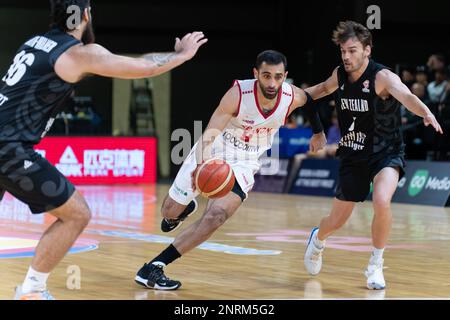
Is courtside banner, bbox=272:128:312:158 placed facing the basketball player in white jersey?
yes

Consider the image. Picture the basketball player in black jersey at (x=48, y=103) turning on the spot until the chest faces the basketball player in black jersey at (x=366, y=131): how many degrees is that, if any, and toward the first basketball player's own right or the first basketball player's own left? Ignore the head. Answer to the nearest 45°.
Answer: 0° — they already face them

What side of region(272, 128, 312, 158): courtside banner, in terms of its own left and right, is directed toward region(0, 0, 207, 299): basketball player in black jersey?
front

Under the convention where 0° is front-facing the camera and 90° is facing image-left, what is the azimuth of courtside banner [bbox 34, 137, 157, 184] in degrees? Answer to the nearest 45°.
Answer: approximately 0°

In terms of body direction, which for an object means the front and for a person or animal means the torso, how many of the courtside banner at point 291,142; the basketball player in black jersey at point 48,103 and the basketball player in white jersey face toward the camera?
2

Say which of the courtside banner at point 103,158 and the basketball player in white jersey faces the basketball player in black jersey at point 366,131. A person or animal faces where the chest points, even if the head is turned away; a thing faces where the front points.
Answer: the courtside banner

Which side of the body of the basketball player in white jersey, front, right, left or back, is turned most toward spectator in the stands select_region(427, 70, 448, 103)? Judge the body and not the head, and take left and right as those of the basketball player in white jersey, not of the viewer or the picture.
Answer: back

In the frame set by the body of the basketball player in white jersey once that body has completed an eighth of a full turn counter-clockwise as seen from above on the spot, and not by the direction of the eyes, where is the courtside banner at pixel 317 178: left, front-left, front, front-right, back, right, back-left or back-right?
back-left

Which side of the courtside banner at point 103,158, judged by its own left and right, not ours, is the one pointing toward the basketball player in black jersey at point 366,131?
front

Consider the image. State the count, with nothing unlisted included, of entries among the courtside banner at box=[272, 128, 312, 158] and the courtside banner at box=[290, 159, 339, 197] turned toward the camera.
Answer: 2

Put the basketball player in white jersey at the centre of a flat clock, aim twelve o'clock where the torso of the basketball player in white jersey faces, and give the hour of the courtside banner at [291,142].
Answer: The courtside banner is roughly at 6 o'clock from the basketball player in white jersey.

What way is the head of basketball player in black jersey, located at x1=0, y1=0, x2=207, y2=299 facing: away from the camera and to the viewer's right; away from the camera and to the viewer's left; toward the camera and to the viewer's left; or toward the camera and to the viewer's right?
away from the camera and to the viewer's right
